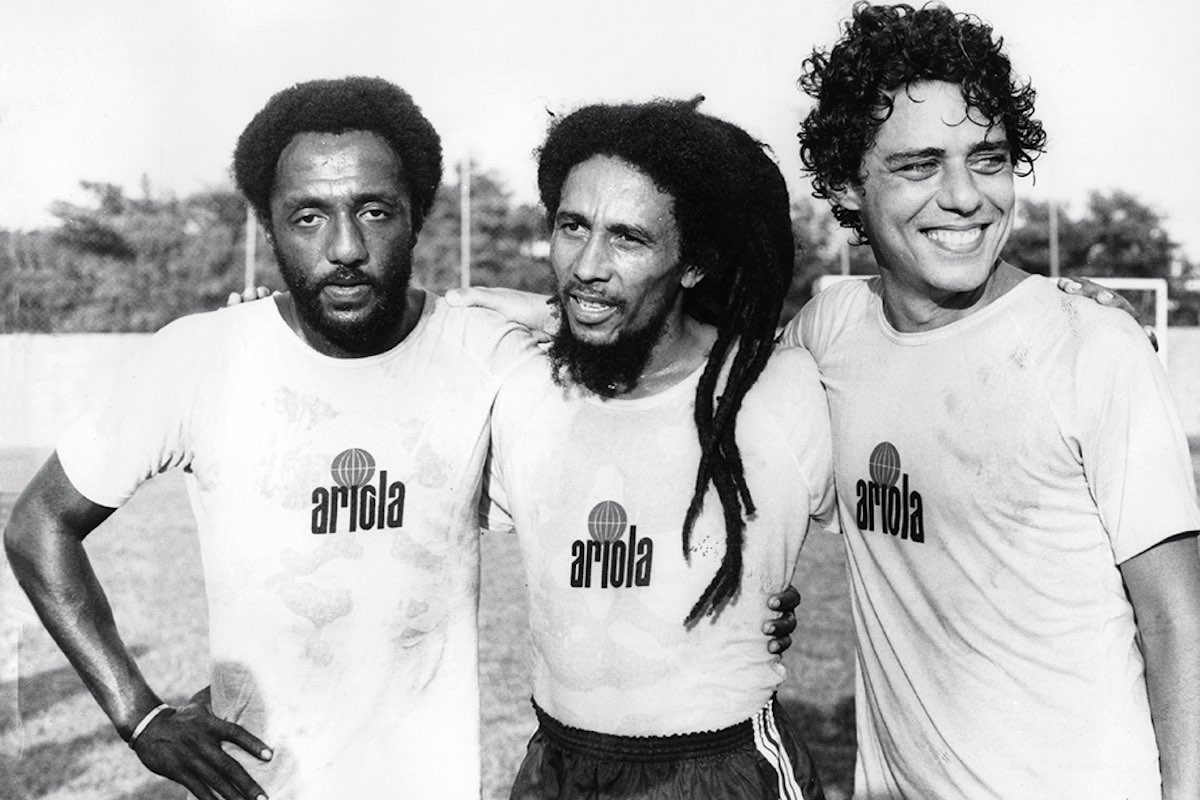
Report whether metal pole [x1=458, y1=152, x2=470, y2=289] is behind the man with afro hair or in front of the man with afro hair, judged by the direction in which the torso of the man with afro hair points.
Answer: behind

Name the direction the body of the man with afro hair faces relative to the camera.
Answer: toward the camera

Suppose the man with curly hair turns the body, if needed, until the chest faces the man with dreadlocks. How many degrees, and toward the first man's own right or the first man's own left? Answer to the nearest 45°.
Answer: approximately 45° to the first man's own right

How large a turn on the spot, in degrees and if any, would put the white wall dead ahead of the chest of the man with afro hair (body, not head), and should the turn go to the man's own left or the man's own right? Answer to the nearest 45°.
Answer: approximately 180°

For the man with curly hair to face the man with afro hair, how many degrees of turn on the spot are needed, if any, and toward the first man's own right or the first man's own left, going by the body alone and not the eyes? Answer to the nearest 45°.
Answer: approximately 45° to the first man's own right

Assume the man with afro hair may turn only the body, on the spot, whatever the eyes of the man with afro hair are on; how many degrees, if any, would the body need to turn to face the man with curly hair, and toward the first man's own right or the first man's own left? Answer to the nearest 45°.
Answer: approximately 45° to the first man's own left

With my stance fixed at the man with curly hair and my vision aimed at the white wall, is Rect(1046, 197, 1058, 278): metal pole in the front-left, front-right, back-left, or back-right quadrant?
front-right

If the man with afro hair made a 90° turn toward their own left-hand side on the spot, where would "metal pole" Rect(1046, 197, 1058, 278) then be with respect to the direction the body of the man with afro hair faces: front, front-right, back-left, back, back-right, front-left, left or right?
front-left

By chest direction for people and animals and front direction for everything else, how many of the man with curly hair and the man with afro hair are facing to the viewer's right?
0

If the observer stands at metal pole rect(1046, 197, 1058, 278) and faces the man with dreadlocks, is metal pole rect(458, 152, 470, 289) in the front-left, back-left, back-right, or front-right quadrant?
front-right

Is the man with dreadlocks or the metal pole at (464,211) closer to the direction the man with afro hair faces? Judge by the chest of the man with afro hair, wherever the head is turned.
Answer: the man with dreadlocks

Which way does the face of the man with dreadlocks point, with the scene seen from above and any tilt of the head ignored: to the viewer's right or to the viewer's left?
to the viewer's left

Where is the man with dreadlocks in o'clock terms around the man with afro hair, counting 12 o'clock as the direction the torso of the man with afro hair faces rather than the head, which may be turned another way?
The man with dreadlocks is roughly at 10 o'clock from the man with afro hair.

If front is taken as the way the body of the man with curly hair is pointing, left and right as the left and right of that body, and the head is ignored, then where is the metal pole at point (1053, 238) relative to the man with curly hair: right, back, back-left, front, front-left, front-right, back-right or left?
back-right

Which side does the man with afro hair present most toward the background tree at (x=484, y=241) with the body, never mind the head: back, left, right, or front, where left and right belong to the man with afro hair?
back
